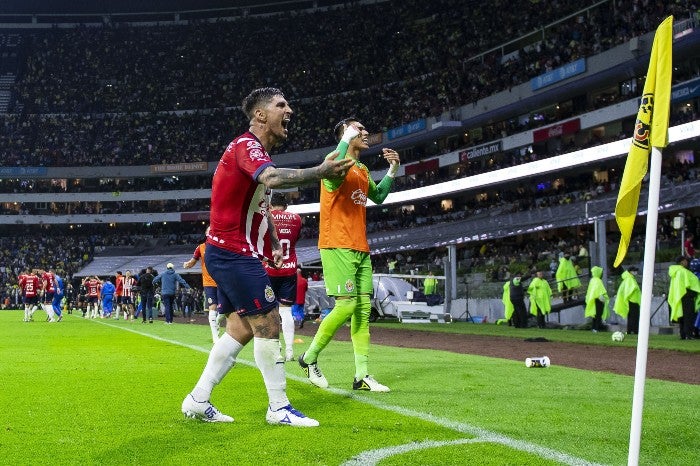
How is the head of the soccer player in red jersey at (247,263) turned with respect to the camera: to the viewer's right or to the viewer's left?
to the viewer's right

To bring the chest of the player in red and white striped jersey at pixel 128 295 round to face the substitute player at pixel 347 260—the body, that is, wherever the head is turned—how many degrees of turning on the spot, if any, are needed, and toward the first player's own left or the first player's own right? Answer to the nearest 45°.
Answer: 0° — they already face them

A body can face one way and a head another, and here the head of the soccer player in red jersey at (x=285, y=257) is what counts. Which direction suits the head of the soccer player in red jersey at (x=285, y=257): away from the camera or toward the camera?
away from the camera

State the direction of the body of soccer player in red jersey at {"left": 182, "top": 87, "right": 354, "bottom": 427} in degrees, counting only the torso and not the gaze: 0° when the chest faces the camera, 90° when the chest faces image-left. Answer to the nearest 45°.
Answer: approximately 270°

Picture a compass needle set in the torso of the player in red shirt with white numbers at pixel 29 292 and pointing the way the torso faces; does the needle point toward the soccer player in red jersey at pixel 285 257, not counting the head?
no

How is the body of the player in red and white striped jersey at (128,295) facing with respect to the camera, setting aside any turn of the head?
toward the camera

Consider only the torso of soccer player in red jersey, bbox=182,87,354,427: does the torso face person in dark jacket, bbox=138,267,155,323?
no

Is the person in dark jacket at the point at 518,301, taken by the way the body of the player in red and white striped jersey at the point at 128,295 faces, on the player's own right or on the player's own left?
on the player's own left

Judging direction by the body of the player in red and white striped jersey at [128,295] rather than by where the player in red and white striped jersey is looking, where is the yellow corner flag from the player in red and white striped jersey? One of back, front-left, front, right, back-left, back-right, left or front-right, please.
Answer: front
